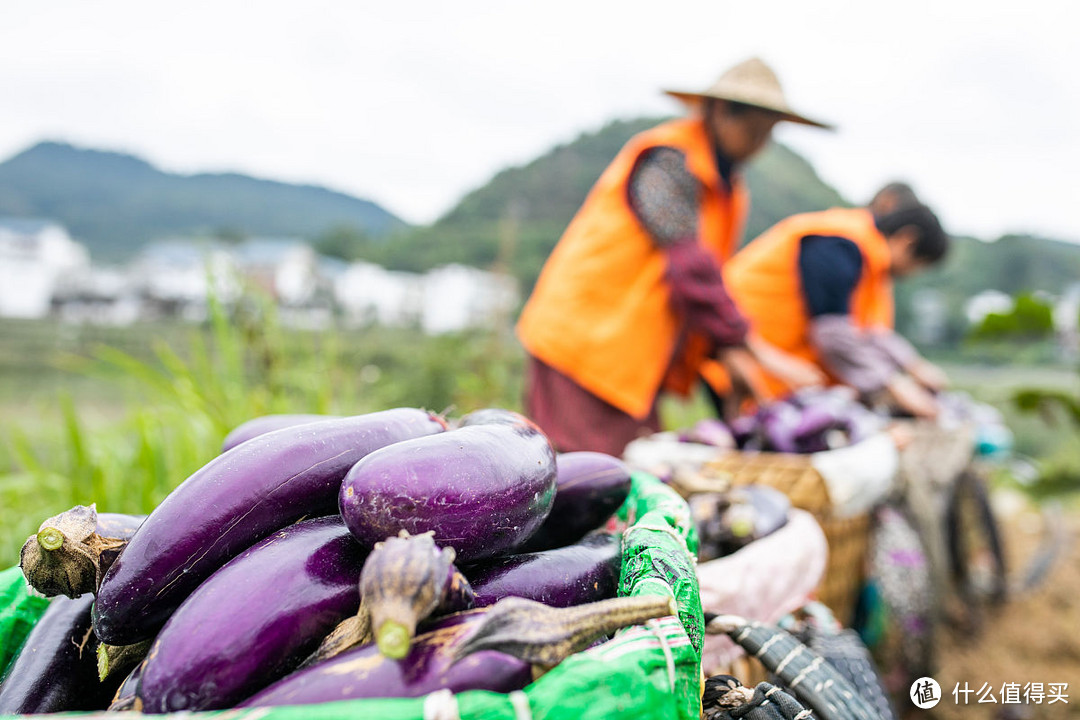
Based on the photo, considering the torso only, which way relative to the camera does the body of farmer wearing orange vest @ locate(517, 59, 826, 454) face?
to the viewer's right

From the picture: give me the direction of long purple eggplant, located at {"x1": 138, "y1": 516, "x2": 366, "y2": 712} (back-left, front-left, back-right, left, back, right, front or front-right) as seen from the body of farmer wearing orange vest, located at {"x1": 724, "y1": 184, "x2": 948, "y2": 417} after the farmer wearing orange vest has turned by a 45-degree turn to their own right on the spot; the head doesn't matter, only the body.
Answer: front-right

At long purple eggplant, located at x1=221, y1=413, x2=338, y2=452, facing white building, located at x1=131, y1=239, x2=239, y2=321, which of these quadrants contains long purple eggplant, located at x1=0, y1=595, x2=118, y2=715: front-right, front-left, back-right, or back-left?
back-left

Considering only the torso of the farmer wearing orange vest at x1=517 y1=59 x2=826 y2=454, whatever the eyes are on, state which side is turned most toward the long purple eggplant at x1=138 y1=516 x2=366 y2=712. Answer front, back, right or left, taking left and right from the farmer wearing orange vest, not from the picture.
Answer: right

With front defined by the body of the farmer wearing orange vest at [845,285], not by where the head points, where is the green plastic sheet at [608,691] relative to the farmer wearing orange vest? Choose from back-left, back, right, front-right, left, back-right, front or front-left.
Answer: right

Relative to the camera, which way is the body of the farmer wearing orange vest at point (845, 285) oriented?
to the viewer's right
